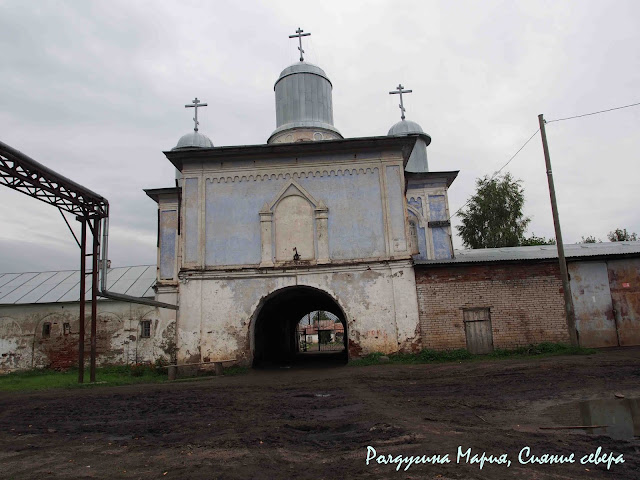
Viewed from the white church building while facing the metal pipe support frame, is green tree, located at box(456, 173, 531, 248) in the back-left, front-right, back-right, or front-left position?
back-right

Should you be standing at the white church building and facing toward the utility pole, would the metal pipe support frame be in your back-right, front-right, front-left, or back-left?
back-right

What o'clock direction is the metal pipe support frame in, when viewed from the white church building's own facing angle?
The metal pipe support frame is roughly at 2 o'clock from the white church building.

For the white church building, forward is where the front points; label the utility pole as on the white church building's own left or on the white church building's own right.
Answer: on the white church building's own left

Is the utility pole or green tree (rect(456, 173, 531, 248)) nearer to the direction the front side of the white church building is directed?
the utility pole

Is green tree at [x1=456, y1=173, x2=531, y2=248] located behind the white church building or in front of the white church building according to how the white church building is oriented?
behind

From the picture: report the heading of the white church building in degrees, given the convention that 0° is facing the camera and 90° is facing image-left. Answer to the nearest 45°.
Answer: approximately 0°

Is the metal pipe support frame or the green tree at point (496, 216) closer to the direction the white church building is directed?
the metal pipe support frame

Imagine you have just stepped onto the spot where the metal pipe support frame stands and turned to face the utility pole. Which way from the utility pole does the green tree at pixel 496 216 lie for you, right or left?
left
